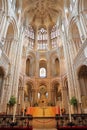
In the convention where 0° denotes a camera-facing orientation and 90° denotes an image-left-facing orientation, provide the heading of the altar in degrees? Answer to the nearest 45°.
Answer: approximately 0°
